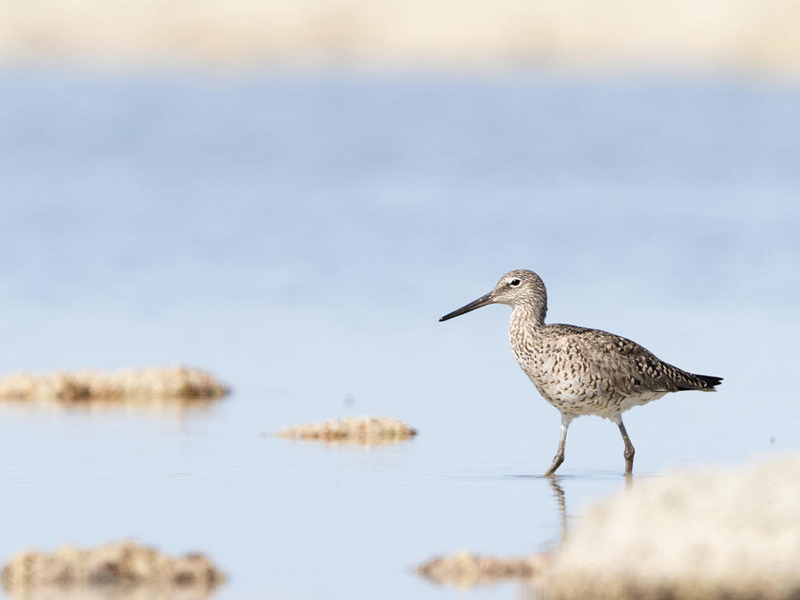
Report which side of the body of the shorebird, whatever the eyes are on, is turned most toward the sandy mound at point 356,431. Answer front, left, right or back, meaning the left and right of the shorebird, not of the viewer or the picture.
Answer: front

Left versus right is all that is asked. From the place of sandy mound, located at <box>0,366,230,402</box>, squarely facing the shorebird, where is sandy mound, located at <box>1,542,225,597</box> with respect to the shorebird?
right

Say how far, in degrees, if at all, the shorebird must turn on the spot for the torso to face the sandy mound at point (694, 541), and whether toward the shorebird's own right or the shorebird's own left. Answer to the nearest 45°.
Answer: approximately 90° to the shorebird's own left

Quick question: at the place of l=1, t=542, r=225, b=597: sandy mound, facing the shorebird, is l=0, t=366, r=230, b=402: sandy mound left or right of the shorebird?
left

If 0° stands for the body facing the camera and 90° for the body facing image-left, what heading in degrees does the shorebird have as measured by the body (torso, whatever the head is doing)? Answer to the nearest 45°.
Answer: approximately 90°

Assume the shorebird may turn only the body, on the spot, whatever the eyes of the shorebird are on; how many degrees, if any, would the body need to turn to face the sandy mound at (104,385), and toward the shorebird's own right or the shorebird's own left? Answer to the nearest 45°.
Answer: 0° — it already faces it

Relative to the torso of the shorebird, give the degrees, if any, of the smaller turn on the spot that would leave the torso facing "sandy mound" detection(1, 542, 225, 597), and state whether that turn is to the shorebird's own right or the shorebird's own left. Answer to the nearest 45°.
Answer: approximately 45° to the shorebird's own left

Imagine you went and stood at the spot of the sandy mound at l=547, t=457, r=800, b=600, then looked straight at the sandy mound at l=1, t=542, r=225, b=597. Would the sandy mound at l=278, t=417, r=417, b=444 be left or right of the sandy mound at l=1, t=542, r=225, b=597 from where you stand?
right

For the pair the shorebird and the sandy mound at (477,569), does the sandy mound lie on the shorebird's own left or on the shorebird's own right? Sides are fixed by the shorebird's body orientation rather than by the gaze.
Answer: on the shorebird's own left
